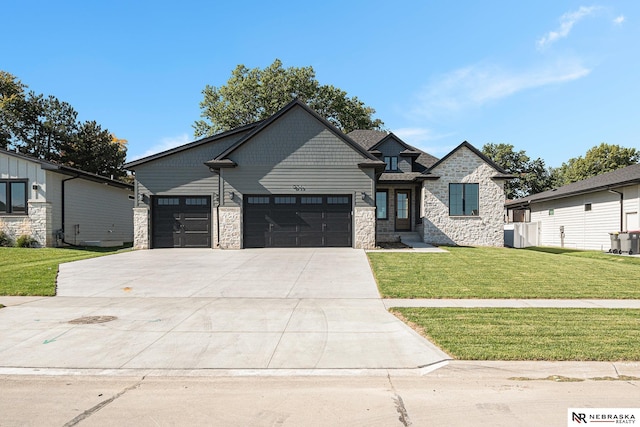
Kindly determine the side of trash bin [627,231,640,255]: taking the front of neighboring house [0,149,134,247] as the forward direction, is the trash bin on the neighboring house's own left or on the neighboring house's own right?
on the neighboring house's own left

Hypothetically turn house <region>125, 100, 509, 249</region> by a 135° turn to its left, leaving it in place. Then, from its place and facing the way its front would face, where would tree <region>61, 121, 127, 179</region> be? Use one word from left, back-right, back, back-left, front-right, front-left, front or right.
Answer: left

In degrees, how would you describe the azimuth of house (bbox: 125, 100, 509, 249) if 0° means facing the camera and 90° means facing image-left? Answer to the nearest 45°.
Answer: approximately 0°

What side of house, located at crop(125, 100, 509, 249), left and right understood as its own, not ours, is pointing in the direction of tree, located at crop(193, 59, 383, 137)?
back

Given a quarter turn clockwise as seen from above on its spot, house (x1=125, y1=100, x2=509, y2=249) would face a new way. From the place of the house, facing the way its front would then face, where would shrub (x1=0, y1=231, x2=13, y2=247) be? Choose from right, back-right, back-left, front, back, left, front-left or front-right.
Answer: front

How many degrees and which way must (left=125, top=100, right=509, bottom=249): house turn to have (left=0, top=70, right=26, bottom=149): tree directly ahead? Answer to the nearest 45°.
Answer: approximately 135° to its right

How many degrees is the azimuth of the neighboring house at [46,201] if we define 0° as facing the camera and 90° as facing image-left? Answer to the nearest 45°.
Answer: approximately 45°
